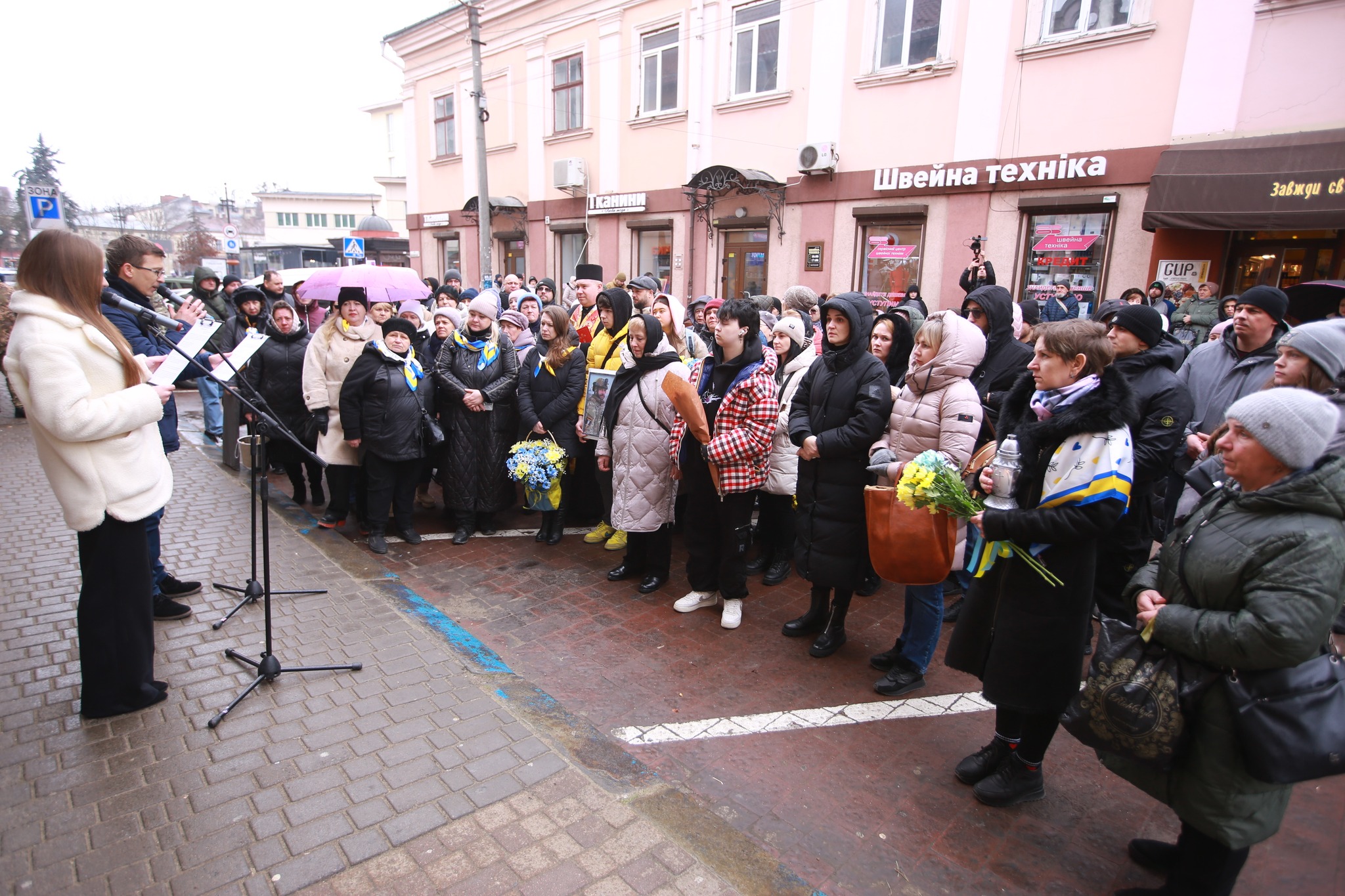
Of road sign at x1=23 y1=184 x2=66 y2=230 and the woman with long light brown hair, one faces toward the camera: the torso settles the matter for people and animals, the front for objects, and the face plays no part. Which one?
the road sign

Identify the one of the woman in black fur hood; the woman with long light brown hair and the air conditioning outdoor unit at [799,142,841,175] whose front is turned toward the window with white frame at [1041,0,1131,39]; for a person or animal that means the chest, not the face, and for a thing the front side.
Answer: the woman with long light brown hair

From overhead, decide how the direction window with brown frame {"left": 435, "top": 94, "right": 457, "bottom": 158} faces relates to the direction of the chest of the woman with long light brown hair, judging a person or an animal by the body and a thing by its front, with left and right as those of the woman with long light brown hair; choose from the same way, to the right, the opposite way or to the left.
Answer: the opposite way

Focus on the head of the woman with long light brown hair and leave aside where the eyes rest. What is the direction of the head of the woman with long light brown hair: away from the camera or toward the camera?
away from the camera

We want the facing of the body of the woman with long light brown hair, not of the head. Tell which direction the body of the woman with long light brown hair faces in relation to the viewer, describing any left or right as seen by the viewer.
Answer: facing to the right of the viewer

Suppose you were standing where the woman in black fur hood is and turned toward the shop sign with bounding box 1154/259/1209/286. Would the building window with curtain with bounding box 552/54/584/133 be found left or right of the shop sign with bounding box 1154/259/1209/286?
left

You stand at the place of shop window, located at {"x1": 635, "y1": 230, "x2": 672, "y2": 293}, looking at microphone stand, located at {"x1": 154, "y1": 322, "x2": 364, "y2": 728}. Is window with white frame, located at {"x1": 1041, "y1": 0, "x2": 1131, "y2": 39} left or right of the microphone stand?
left

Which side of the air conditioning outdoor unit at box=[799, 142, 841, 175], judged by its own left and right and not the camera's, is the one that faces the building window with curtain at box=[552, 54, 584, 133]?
right

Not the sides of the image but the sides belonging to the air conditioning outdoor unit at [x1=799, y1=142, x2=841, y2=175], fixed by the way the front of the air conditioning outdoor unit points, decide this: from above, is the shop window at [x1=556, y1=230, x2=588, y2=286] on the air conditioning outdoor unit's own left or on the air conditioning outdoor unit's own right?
on the air conditioning outdoor unit's own right

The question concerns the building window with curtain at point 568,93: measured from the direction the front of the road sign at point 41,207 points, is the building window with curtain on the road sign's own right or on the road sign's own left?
on the road sign's own left

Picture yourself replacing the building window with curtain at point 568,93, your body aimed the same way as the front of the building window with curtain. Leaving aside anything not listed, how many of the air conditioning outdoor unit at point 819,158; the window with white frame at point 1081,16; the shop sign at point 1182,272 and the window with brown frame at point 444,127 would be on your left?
3

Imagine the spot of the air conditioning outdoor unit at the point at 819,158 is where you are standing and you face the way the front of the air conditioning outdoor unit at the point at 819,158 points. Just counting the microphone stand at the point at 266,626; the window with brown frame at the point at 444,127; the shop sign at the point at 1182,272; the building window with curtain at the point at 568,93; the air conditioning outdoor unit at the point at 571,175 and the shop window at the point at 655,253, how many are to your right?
4

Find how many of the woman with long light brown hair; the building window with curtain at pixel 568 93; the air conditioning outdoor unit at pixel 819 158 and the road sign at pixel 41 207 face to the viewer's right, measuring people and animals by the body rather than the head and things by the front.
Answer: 1

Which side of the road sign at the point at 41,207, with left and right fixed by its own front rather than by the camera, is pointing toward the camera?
front

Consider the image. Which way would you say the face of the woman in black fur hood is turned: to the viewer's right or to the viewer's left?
to the viewer's left

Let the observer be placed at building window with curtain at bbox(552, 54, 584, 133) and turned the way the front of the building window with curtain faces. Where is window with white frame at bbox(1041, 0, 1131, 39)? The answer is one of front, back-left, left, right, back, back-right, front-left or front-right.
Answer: left

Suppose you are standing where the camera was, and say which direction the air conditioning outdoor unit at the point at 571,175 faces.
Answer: facing the viewer and to the left of the viewer
